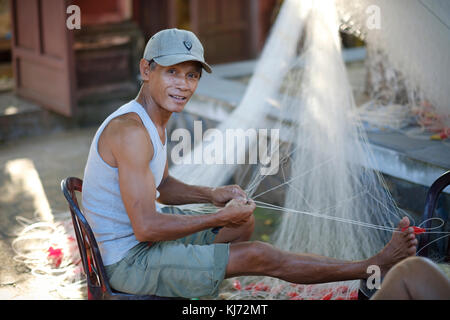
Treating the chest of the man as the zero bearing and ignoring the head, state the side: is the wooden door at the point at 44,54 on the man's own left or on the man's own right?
on the man's own left

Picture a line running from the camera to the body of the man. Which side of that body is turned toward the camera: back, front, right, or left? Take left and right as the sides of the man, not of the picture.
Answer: right

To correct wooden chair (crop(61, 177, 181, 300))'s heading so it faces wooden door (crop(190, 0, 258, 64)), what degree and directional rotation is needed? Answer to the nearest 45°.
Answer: approximately 90° to its left

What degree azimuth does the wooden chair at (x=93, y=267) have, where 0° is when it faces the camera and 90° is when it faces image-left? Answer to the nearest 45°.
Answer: approximately 270°

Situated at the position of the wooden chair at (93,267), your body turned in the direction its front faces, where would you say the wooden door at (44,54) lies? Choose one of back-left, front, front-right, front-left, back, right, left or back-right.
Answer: left

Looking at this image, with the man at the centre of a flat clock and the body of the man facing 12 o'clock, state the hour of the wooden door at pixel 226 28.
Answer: The wooden door is roughly at 9 o'clock from the man.
